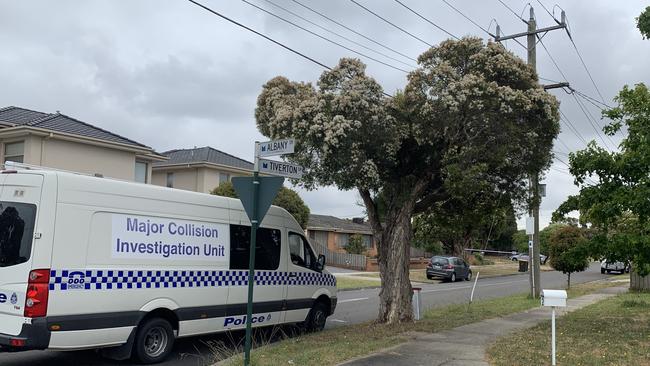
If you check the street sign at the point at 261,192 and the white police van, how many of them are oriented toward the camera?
0

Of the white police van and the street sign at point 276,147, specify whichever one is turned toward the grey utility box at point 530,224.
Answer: the white police van

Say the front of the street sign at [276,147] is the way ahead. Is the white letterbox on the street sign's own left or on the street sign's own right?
on the street sign's own left

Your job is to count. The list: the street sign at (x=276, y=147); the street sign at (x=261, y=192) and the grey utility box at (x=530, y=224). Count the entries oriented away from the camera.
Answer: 1

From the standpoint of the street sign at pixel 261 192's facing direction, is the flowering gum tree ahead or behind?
ahead

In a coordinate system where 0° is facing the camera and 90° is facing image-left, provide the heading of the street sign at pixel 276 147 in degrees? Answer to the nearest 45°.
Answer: approximately 0°

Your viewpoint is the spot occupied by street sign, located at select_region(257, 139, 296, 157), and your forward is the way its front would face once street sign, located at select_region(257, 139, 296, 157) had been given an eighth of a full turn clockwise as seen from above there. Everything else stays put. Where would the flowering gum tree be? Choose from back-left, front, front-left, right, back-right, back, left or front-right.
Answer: back

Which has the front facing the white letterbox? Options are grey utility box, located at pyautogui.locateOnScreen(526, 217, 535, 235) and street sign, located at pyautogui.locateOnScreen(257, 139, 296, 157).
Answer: grey utility box, located at pyautogui.locateOnScreen(526, 217, 535, 235)

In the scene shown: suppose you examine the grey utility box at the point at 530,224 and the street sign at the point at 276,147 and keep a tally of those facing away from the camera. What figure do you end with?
0

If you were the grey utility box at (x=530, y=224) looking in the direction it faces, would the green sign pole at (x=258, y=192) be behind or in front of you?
in front

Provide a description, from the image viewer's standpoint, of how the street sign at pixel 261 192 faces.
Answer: facing away from the viewer

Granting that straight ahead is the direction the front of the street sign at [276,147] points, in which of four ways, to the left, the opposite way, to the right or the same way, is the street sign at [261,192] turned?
the opposite way

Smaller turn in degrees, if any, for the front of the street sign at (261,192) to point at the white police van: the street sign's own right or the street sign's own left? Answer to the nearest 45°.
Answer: approximately 45° to the street sign's own left
